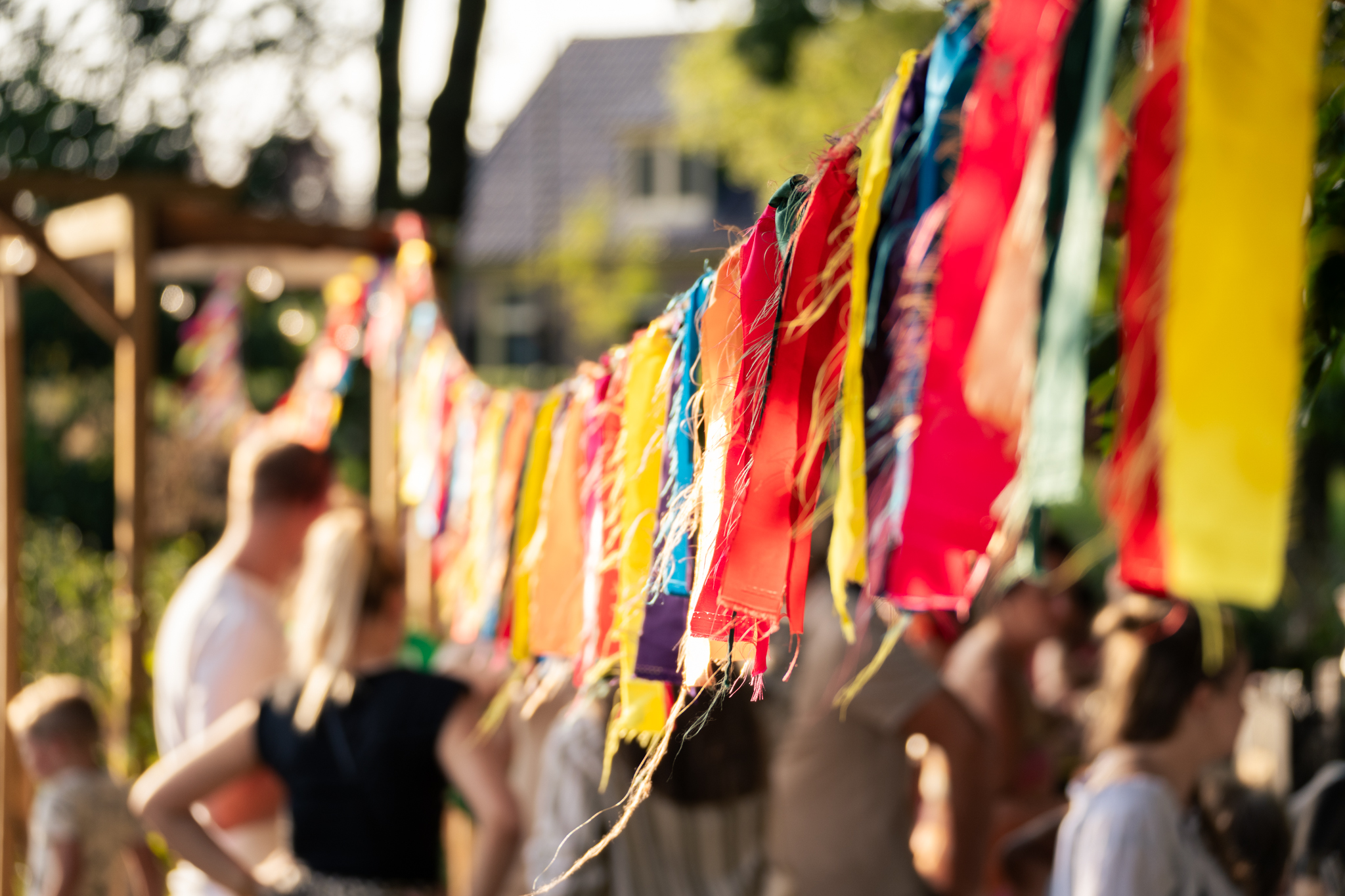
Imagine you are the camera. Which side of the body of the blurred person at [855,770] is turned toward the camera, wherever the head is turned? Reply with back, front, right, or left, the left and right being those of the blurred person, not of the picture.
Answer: back

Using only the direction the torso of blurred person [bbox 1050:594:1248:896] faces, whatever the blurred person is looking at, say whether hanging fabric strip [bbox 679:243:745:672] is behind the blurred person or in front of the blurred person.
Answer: behind

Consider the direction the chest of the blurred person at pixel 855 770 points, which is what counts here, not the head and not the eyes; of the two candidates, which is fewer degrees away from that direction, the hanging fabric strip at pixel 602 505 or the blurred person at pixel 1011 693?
the blurred person

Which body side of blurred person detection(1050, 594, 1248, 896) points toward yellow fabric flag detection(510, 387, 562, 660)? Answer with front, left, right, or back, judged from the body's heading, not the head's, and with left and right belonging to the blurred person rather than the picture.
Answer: back

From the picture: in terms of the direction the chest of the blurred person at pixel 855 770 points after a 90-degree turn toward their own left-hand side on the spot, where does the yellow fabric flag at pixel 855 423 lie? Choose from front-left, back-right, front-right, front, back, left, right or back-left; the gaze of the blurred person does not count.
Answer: left

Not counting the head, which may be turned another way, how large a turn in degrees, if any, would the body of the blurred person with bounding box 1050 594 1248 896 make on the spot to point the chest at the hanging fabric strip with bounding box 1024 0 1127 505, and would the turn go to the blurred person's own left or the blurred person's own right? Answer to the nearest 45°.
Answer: approximately 135° to the blurred person's own right

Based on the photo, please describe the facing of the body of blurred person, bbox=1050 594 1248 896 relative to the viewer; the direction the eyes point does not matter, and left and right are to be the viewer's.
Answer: facing away from the viewer and to the right of the viewer

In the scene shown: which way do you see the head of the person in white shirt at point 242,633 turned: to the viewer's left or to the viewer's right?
to the viewer's right
